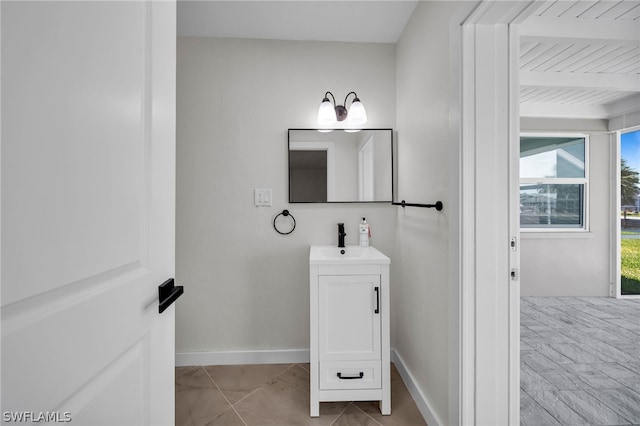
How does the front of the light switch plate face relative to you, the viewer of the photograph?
facing the viewer

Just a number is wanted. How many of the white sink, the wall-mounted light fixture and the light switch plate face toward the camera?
3

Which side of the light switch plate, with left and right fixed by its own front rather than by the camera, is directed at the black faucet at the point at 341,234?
left

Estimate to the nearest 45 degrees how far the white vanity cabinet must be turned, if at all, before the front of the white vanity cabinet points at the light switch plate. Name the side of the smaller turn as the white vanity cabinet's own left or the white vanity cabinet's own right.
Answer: approximately 135° to the white vanity cabinet's own right

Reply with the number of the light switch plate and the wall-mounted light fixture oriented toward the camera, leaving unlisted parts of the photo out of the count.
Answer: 2
